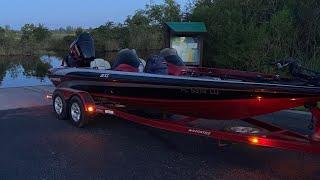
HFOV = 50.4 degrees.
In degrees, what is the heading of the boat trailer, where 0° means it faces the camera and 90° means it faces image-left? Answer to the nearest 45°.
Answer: approximately 315°

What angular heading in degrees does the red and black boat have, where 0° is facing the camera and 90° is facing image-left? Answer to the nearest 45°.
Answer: approximately 315°
